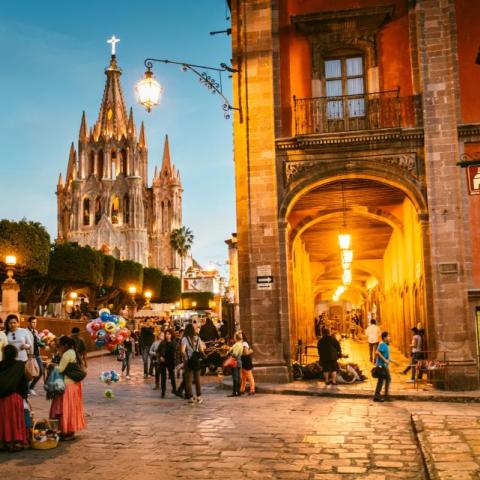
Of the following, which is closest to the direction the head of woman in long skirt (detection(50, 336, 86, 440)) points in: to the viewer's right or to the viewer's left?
to the viewer's left

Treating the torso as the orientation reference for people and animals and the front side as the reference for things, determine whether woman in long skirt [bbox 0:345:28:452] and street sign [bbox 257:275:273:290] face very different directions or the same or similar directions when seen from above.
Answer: very different directions

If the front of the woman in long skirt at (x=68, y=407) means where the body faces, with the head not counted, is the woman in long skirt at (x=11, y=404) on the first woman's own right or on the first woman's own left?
on the first woman's own left

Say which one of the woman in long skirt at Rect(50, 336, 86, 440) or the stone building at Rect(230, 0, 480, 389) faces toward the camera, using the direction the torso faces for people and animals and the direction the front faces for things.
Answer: the stone building

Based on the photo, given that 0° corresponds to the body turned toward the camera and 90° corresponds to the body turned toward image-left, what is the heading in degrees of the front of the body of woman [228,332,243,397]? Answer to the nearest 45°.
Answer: approximately 90°

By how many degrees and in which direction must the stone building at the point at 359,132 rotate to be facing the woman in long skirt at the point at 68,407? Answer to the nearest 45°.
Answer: approximately 45° to its right

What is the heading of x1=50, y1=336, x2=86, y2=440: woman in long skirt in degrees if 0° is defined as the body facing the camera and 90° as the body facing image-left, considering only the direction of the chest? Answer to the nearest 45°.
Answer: approximately 90°

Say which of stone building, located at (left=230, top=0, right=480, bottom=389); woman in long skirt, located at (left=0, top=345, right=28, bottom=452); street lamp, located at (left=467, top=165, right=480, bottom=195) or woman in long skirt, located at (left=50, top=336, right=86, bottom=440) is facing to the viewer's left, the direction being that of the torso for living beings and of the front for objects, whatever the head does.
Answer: woman in long skirt, located at (left=50, top=336, right=86, bottom=440)

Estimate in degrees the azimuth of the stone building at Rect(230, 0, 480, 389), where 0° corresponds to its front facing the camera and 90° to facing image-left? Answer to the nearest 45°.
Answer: approximately 0°
